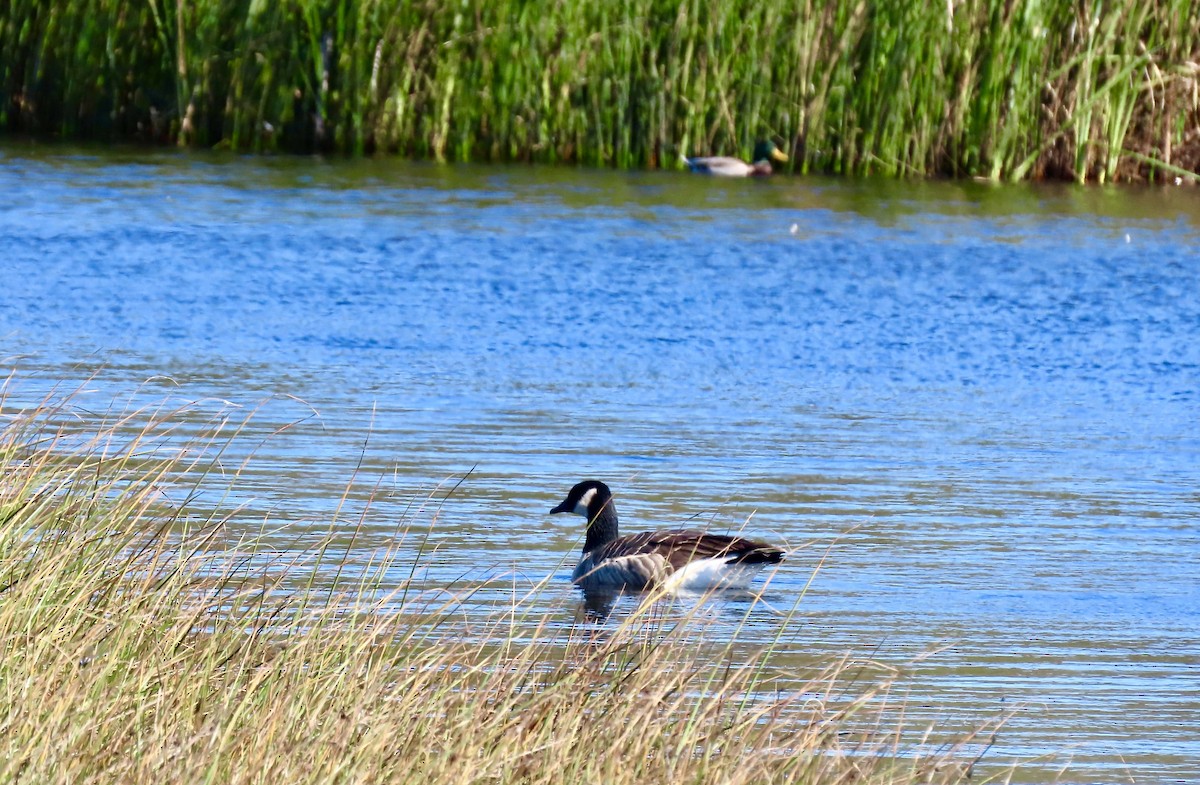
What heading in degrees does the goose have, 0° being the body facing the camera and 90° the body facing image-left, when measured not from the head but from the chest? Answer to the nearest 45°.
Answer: approximately 90°

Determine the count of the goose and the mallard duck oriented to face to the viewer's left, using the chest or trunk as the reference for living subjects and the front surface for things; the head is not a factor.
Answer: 1

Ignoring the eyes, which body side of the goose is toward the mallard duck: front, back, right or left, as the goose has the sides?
right

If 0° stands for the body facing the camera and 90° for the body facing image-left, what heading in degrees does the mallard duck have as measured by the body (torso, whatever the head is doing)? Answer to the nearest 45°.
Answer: approximately 270°

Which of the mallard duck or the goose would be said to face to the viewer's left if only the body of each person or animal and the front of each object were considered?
the goose

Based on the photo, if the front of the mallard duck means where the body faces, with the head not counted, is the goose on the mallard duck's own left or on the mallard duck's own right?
on the mallard duck's own right

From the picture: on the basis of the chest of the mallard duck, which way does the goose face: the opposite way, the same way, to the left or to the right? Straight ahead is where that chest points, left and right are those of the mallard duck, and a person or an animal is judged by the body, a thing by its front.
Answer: the opposite way
